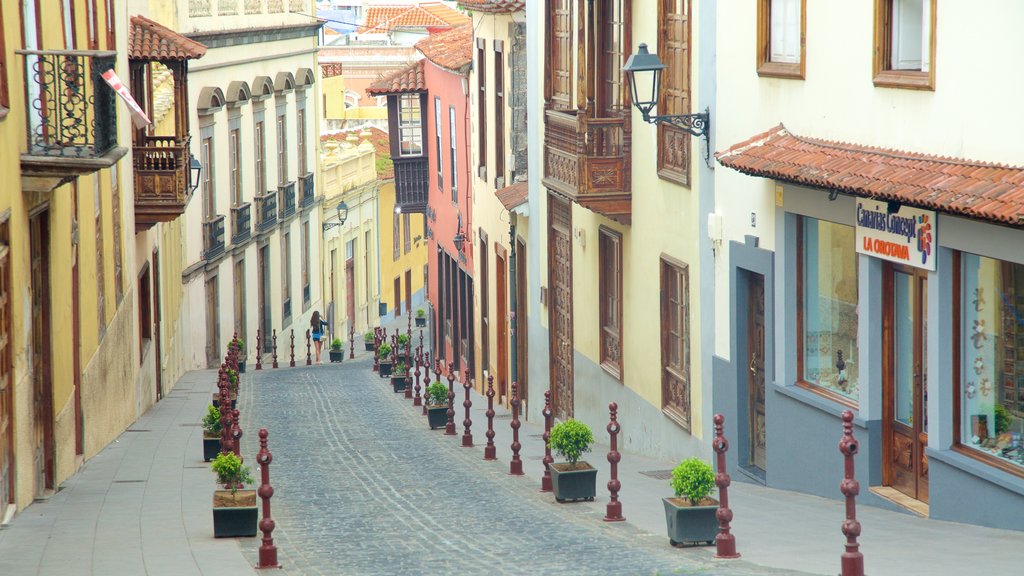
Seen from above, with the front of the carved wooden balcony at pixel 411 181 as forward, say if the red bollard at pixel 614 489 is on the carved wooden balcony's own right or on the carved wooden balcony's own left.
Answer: on the carved wooden balcony's own left

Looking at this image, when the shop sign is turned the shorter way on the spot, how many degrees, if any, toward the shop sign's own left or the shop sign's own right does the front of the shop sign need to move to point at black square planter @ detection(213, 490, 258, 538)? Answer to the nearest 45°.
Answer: approximately 45° to the shop sign's own right

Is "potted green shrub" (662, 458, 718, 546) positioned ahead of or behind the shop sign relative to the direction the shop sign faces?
ahead

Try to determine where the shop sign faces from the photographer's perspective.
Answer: facing the viewer and to the left of the viewer

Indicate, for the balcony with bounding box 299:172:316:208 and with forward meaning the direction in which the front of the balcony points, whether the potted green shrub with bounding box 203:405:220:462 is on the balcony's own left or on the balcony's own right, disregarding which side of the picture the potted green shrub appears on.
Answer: on the balcony's own right

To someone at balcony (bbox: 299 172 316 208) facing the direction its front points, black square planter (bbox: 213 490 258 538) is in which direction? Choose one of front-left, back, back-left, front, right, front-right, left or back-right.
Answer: front-right

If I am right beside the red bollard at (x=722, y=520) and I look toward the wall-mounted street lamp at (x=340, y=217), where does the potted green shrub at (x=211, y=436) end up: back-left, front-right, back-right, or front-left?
front-left

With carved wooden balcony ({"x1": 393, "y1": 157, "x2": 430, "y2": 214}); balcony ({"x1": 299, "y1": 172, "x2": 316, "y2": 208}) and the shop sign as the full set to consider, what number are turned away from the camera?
0

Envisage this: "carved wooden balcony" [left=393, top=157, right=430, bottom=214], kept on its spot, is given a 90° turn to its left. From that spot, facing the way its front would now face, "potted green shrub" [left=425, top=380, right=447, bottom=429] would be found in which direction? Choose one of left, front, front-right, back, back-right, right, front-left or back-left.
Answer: front-right

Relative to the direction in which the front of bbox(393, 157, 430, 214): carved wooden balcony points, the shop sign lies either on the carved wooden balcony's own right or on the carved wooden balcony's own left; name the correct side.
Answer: on the carved wooden balcony's own left

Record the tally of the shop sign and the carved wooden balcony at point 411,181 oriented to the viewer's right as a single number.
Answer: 0

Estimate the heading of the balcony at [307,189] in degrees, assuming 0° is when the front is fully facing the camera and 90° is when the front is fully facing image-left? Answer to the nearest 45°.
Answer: approximately 315°

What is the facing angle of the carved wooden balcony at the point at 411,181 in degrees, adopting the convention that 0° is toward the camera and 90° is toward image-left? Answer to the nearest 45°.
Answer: approximately 45°

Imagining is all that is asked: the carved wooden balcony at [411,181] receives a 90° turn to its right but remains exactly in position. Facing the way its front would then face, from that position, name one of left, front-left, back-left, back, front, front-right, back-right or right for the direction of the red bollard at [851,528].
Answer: back-left

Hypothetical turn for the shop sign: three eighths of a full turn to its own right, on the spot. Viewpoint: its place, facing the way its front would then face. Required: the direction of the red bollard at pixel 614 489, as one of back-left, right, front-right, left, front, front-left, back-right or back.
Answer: left

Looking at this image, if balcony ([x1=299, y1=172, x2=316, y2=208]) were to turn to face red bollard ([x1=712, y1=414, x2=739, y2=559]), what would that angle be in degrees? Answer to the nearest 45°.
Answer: approximately 45° to its right

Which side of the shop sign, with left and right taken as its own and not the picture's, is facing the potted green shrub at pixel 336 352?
right

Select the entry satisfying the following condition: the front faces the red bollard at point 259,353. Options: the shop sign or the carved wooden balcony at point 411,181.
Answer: the carved wooden balcony

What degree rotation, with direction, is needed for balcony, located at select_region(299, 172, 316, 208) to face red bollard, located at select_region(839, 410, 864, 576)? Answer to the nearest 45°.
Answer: approximately 45° to its right
